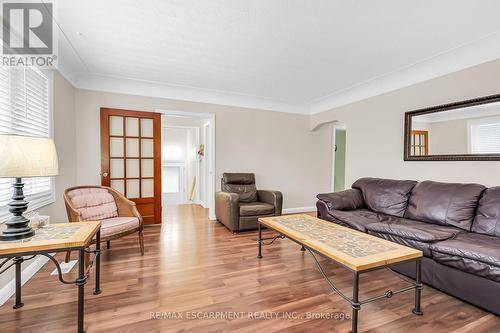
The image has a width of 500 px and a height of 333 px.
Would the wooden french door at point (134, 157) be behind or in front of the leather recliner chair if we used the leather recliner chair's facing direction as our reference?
behind

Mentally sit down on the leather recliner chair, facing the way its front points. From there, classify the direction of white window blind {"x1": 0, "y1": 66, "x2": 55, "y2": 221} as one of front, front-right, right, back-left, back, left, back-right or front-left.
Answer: right

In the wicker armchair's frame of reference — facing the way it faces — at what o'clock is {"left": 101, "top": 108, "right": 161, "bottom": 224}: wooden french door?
The wooden french door is roughly at 8 o'clock from the wicker armchair.

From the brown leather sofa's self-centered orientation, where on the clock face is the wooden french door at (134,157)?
The wooden french door is roughly at 1 o'clock from the brown leather sofa.

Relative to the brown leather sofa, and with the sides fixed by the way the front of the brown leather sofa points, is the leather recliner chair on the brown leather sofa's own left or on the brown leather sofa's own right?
on the brown leather sofa's own right

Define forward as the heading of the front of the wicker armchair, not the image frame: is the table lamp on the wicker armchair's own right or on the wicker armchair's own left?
on the wicker armchair's own right

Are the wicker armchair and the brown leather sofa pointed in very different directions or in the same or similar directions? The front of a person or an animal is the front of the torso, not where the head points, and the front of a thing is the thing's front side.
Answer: very different directions
